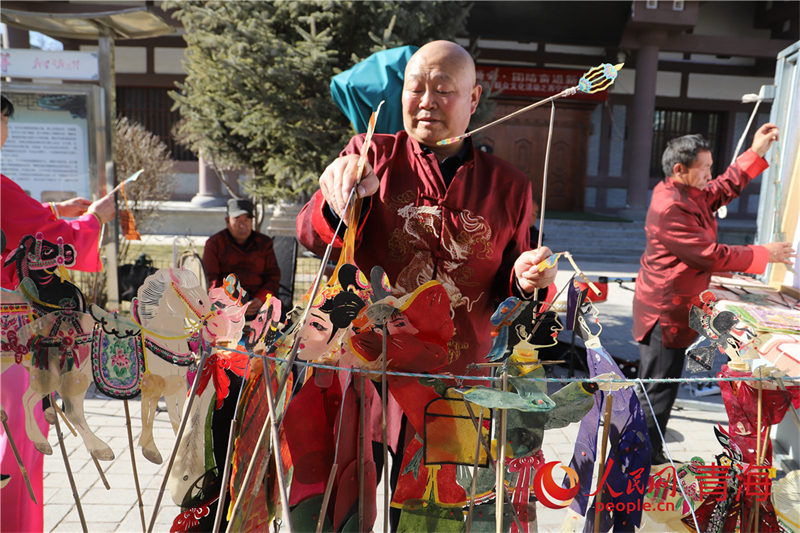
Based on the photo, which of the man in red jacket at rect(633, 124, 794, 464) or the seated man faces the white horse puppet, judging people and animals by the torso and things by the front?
the seated man

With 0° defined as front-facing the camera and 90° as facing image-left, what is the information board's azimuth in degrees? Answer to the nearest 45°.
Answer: approximately 0°

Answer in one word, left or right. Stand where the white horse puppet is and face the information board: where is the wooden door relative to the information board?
right

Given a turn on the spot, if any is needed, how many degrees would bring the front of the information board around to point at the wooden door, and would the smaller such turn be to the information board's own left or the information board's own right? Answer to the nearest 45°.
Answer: approximately 135° to the information board's own left

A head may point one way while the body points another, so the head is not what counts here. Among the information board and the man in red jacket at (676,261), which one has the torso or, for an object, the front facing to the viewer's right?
the man in red jacket

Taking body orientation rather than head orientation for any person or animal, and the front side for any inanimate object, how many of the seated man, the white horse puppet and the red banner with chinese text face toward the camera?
2

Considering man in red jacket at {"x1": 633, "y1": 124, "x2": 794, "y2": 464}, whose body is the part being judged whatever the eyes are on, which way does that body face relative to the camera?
to the viewer's right

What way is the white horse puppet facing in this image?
to the viewer's right
